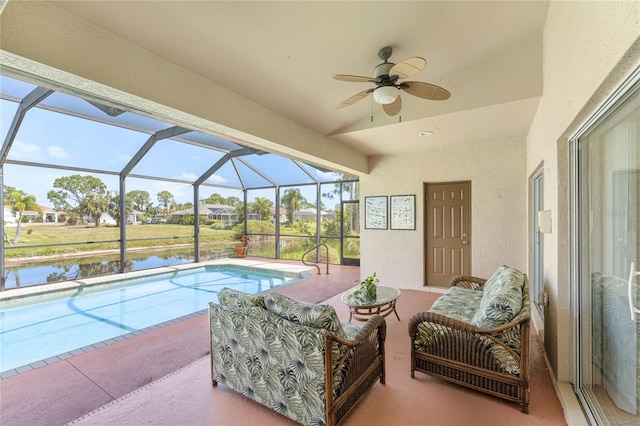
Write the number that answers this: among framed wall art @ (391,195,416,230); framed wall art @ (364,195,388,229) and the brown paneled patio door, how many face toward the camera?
3

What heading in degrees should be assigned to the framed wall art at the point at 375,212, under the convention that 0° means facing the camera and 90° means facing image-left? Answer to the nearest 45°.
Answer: approximately 0°

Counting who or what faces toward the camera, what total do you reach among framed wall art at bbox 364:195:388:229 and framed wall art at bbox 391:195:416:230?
2

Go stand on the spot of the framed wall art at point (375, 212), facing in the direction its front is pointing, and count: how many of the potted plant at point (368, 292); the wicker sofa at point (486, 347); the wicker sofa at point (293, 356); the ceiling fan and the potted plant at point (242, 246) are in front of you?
4

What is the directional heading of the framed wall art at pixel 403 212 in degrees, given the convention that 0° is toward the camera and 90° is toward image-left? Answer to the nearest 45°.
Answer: approximately 0°

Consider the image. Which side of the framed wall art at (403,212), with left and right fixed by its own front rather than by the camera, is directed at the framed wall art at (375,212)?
right

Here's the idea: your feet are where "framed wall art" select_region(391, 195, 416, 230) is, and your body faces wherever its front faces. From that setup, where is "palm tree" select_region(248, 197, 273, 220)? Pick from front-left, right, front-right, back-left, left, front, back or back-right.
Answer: back-right

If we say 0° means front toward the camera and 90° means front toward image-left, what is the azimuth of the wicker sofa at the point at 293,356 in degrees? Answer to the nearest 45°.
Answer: approximately 225°

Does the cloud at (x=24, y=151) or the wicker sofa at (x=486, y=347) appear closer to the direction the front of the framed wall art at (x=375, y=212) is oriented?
the wicker sofa

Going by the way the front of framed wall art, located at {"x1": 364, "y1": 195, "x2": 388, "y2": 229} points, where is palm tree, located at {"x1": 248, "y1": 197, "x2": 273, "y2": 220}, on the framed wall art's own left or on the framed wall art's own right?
on the framed wall art's own right
